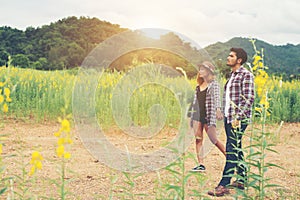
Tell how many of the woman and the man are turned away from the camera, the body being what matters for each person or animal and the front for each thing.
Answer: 0

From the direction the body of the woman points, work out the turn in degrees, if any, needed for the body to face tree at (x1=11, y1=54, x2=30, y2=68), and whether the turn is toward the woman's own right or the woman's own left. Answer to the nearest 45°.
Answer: approximately 90° to the woman's own right

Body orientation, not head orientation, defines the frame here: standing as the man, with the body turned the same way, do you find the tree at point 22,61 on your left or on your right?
on your right

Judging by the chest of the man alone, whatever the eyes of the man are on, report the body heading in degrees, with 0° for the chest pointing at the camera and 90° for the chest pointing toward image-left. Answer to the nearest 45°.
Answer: approximately 90°

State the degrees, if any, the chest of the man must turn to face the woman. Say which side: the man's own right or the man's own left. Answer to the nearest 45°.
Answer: approximately 45° to the man's own right

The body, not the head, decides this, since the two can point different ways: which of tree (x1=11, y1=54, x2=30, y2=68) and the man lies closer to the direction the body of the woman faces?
the man

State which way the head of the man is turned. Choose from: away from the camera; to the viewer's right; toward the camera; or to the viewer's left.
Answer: to the viewer's left

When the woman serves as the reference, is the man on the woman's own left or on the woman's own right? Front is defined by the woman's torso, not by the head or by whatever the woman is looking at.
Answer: on the woman's own left
